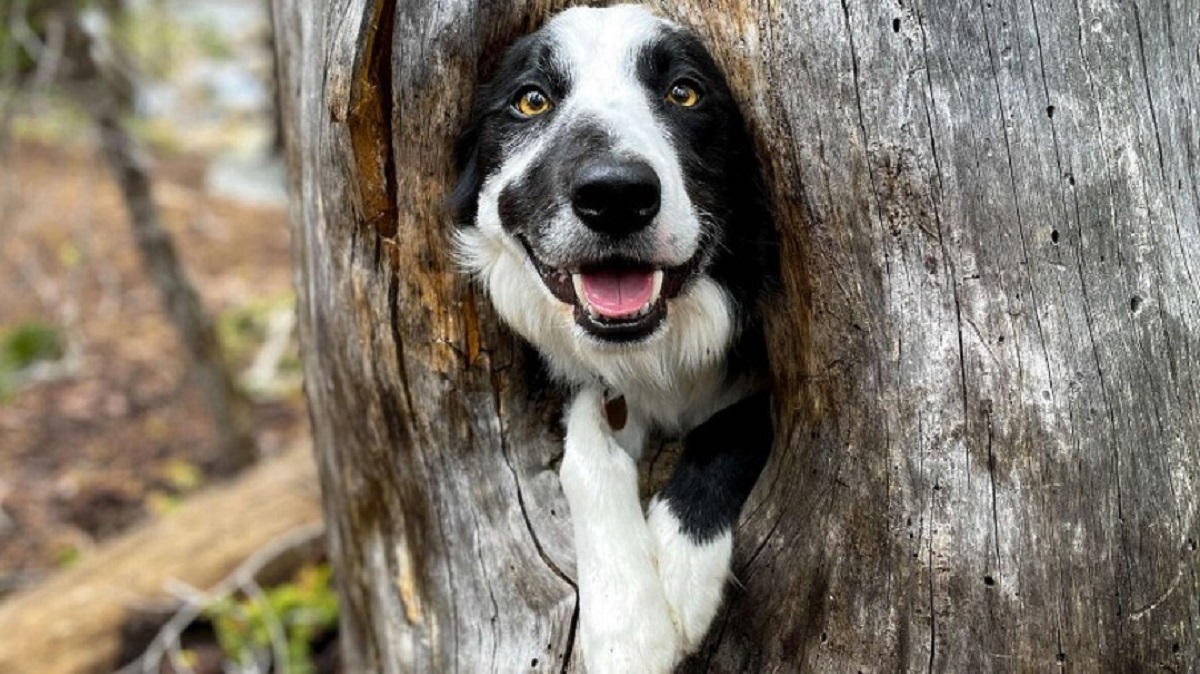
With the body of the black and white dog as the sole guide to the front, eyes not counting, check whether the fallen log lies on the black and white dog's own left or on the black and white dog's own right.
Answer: on the black and white dog's own right

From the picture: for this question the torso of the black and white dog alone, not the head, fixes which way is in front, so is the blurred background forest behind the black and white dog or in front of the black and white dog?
behind

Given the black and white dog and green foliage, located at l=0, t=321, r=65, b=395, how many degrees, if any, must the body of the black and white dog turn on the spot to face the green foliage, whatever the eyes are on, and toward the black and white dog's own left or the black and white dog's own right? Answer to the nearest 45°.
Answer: approximately 135° to the black and white dog's own right

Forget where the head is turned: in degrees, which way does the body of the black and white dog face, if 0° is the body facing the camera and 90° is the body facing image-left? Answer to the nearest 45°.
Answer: approximately 0°
